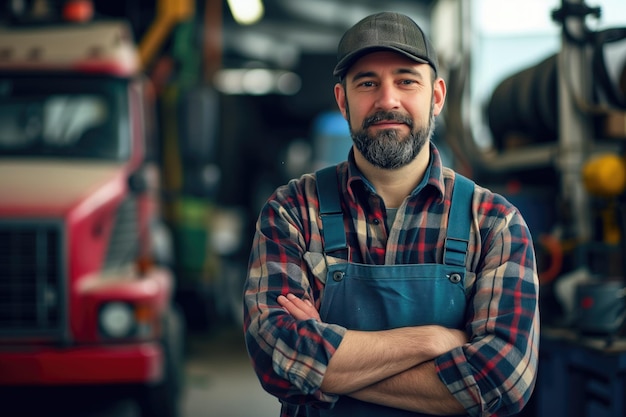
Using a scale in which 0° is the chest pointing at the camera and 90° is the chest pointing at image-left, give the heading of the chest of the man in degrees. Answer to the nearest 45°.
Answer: approximately 0°

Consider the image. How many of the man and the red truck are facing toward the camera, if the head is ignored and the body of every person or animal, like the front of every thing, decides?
2

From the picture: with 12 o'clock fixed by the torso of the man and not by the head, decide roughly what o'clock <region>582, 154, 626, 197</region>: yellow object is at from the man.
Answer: The yellow object is roughly at 7 o'clock from the man.

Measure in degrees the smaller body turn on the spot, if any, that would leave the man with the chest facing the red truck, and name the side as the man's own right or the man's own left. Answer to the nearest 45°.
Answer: approximately 135° to the man's own right

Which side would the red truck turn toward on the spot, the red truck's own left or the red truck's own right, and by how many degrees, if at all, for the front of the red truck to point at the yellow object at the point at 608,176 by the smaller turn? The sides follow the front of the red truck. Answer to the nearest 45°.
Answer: approximately 45° to the red truck's own left

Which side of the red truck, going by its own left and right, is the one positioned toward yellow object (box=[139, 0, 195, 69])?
back

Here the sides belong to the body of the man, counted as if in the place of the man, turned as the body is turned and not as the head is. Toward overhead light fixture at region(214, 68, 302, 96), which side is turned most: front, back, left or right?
back

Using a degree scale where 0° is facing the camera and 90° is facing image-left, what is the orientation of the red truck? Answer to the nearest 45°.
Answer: approximately 0°
